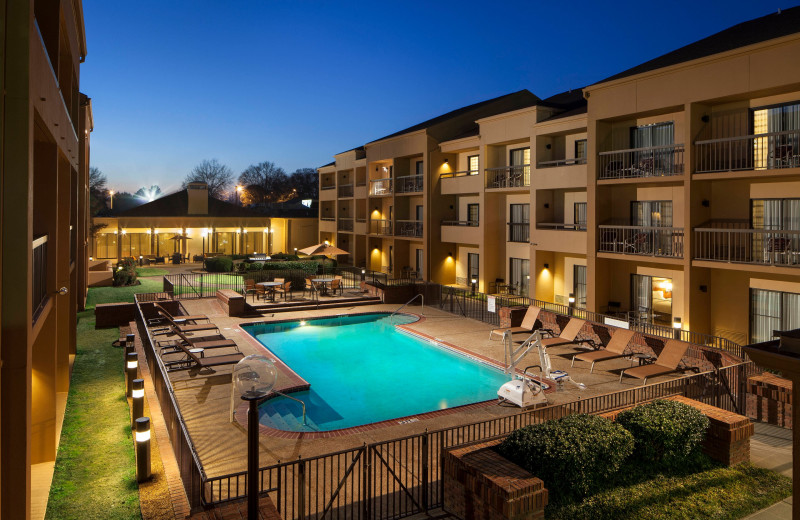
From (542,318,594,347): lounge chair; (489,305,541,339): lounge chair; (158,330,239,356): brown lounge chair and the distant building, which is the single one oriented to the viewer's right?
the brown lounge chair

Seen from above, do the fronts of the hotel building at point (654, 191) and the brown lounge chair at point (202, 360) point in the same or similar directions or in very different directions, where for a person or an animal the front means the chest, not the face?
very different directions

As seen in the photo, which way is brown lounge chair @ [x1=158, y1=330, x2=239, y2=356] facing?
to the viewer's right

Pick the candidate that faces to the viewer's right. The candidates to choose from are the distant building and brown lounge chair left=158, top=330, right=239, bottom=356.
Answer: the brown lounge chair

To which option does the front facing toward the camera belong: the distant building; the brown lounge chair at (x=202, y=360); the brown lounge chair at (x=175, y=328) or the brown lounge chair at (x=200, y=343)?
the distant building

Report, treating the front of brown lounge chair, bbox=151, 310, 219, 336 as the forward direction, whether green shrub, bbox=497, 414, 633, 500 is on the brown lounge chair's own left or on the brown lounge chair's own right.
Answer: on the brown lounge chair's own right

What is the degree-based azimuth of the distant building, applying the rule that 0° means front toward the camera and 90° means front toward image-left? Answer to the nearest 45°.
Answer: approximately 0°

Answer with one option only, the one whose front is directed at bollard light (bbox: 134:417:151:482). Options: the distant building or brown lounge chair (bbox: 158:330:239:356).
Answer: the distant building

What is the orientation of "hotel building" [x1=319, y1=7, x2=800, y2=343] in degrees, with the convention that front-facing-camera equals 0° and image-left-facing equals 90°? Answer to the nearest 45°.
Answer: approximately 45°

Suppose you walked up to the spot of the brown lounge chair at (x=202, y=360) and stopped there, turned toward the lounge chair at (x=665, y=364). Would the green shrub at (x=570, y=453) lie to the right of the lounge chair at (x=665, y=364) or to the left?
right
